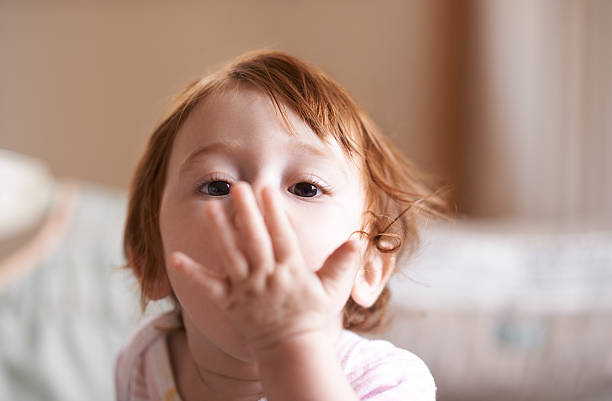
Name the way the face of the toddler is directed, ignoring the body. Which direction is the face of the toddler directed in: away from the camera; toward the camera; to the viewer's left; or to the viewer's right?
toward the camera

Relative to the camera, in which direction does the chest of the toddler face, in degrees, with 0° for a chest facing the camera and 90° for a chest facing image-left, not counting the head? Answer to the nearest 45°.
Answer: approximately 0°
